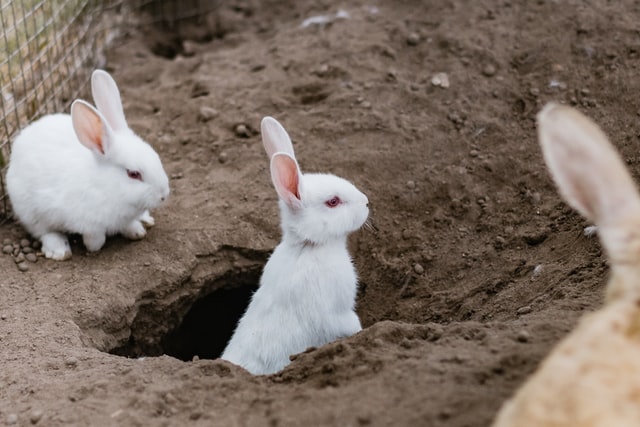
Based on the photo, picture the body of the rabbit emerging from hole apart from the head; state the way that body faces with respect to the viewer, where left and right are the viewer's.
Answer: facing to the right of the viewer

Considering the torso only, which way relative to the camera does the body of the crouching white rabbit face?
to the viewer's right
